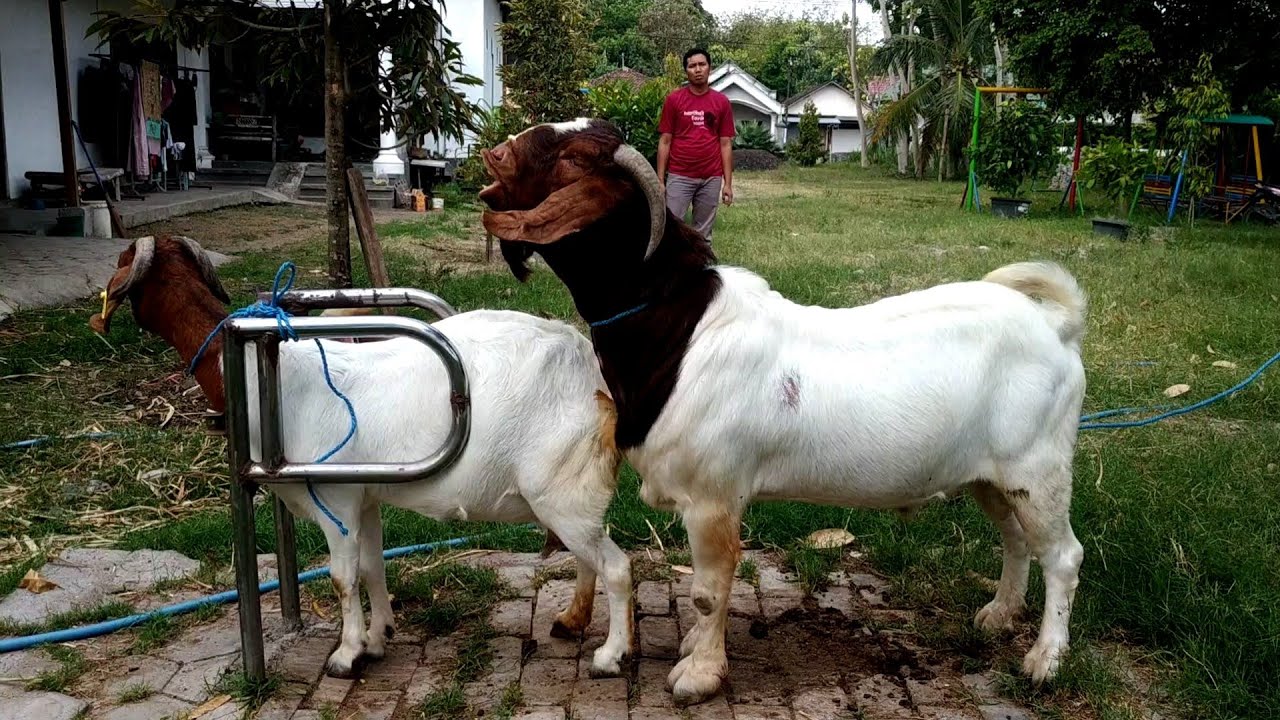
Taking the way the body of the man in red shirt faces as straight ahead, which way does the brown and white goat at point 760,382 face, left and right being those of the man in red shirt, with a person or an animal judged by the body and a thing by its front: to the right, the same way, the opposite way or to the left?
to the right

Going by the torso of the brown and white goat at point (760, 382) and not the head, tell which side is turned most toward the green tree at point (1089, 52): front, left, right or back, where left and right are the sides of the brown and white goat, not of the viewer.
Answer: right

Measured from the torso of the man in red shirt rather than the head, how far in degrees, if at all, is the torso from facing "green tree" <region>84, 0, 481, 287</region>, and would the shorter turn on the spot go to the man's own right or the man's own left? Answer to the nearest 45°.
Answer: approximately 45° to the man's own right

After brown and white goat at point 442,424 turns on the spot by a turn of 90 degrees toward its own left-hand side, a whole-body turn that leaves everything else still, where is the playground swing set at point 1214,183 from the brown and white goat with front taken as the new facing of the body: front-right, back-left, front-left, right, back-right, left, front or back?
back-left

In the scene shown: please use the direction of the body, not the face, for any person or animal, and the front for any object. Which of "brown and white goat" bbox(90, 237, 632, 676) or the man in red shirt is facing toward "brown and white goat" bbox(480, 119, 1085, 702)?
the man in red shirt

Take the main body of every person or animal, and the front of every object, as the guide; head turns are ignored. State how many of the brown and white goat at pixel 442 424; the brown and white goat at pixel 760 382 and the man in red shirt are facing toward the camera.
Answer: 1

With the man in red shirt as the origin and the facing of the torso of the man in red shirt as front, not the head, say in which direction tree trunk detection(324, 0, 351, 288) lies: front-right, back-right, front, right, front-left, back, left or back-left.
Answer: front-right

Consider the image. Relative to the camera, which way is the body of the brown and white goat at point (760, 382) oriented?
to the viewer's left

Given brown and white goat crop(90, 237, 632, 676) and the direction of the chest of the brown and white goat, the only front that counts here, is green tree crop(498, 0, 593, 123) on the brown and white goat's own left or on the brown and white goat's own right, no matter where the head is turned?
on the brown and white goat's own right

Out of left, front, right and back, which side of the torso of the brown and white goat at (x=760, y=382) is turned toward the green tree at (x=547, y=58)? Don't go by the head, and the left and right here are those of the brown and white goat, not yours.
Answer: right

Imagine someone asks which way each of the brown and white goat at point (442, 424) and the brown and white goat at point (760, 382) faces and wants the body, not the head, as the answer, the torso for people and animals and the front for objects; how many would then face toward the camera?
0

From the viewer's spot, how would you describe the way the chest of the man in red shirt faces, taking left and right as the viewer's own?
facing the viewer

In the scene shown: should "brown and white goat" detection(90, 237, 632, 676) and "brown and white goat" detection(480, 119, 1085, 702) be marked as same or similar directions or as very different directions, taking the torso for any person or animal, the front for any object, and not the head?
same or similar directions

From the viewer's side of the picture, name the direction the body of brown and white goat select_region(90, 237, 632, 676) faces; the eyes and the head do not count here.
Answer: to the viewer's left

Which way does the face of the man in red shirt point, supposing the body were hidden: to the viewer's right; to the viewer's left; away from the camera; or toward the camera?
toward the camera

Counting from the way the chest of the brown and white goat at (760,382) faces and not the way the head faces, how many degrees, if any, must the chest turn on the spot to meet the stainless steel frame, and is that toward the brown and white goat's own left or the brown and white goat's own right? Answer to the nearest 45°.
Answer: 0° — it already faces it

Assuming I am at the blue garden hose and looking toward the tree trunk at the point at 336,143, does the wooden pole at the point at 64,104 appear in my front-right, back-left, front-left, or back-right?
front-left
